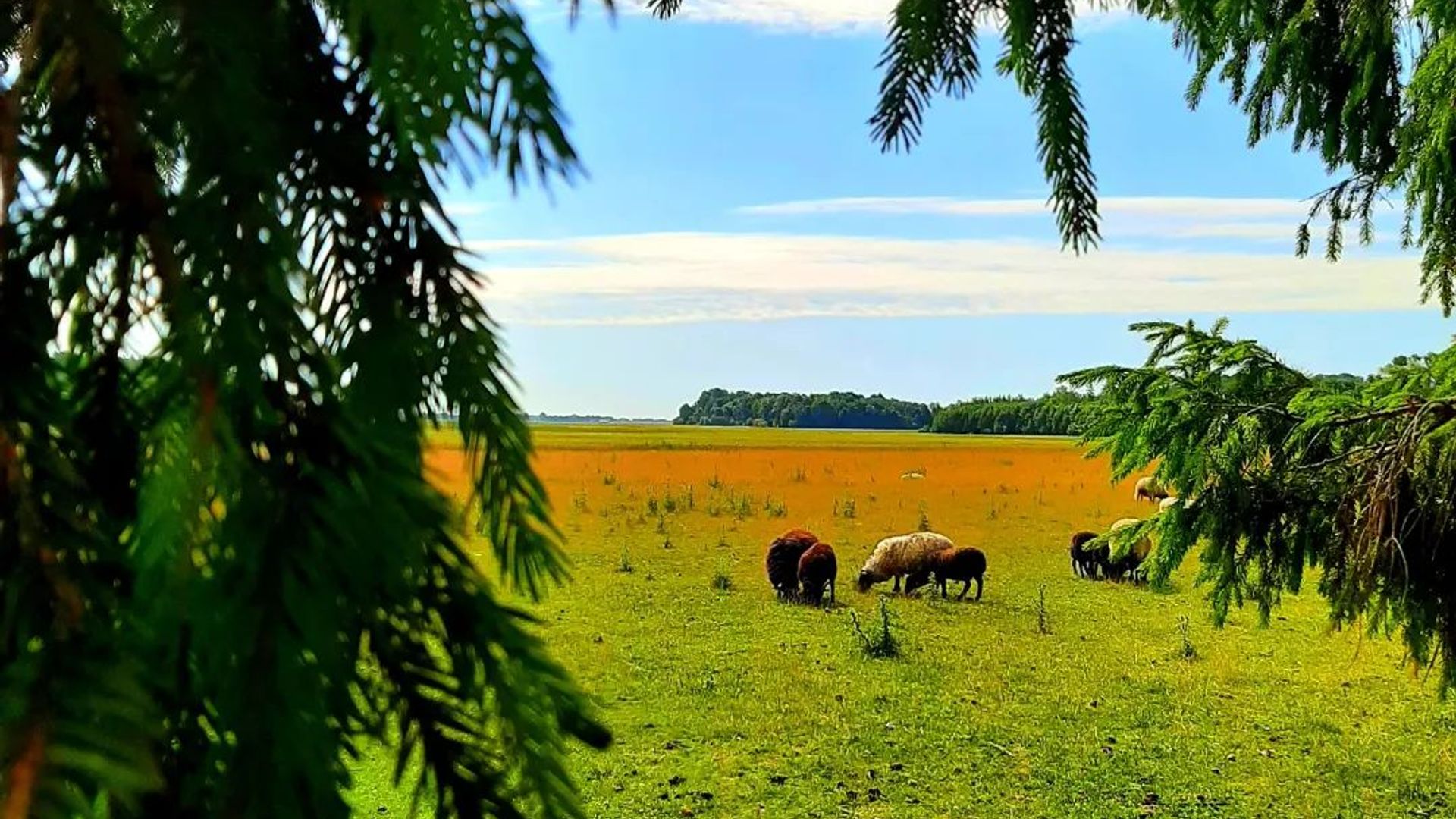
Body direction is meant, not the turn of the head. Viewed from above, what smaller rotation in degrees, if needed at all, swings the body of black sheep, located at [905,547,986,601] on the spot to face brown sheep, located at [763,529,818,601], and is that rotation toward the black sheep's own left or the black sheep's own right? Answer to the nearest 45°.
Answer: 0° — it already faces it

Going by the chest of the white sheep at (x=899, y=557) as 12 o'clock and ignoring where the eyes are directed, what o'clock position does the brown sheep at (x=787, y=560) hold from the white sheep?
The brown sheep is roughly at 11 o'clock from the white sheep.

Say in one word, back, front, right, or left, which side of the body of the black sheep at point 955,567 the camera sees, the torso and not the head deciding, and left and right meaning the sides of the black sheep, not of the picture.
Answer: left

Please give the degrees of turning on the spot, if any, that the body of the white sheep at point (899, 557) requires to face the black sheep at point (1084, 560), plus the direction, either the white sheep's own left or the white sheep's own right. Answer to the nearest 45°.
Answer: approximately 135° to the white sheep's own right

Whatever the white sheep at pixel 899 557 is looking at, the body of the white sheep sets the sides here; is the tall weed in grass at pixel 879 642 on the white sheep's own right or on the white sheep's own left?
on the white sheep's own left

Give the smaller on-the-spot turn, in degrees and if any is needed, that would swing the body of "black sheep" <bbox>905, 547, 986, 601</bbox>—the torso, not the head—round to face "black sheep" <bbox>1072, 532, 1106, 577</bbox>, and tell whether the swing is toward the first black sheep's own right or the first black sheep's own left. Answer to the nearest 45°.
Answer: approximately 135° to the first black sheep's own right

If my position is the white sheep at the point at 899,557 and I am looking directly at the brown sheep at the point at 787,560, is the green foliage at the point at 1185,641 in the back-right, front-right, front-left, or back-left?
back-left

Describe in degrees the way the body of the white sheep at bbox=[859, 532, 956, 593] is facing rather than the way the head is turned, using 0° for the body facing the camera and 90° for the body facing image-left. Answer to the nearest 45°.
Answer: approximately 90°

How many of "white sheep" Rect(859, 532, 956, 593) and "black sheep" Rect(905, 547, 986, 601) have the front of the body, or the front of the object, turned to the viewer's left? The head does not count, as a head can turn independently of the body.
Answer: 2

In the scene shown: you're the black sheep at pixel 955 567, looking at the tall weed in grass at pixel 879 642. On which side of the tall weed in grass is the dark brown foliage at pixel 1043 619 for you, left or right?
left

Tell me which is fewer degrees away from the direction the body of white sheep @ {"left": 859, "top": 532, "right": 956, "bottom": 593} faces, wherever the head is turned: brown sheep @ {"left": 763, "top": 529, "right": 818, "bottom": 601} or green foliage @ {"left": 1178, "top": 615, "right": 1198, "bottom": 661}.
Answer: the brown sheep

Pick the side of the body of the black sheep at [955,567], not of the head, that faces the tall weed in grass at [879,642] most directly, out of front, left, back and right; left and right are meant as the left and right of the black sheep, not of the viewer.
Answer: left
